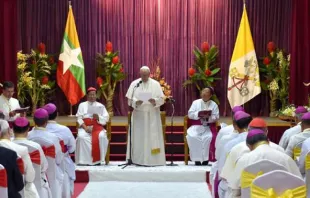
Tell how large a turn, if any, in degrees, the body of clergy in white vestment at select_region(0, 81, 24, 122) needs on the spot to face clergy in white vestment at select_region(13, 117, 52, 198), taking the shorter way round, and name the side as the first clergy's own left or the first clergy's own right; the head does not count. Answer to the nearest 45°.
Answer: approximately 45° to the first clergy's own right

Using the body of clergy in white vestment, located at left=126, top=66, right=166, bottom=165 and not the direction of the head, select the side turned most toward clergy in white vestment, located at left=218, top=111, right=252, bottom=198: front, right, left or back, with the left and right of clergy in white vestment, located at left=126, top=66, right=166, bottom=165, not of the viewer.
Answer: front

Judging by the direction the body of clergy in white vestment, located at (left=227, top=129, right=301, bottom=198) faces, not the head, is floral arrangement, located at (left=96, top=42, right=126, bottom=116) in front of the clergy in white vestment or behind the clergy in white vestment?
in front

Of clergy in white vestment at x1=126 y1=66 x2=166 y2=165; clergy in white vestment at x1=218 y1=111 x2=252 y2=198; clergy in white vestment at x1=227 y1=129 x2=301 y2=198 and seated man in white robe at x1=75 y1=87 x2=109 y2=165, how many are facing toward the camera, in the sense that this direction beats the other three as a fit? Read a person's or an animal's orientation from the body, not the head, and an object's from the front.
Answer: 2

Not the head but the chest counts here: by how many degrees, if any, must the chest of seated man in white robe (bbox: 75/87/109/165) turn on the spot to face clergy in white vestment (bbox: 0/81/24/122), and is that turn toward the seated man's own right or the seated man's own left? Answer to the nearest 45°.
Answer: approximately 90° to the seated man's own right

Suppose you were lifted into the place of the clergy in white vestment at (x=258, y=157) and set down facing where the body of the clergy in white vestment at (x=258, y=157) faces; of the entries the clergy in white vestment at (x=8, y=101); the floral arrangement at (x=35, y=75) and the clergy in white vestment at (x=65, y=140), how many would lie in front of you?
3

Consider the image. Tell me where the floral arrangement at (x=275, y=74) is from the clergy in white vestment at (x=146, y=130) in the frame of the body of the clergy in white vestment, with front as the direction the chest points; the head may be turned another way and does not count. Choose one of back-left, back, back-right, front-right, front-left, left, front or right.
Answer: back-left

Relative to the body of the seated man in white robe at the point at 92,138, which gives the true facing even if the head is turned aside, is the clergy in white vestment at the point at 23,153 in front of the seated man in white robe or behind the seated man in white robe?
in front

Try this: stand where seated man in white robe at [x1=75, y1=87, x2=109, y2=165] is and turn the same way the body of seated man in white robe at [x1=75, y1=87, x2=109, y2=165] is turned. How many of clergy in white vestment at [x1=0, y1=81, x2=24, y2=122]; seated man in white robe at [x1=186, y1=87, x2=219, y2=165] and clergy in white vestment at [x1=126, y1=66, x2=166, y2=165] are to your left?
2

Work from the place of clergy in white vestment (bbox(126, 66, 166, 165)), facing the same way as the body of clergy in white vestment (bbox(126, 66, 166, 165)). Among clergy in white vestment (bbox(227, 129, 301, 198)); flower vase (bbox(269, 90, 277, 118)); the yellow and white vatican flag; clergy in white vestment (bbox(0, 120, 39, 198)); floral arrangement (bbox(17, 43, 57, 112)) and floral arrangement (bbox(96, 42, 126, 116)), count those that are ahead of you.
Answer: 2

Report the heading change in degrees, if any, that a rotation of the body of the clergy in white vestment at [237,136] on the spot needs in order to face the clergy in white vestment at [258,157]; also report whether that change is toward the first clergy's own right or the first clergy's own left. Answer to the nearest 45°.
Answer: approximately 135° to the first clergy's own left

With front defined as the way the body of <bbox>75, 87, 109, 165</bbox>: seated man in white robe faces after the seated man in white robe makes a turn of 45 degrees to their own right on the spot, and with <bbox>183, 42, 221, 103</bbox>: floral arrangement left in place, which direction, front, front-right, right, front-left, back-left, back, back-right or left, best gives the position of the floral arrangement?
back

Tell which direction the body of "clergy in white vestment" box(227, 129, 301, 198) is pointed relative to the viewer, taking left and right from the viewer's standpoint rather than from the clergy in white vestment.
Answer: facing away from the viewer and to the left of the viewer

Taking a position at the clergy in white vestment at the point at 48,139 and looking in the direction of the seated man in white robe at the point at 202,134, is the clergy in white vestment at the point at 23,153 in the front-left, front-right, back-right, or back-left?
back-right

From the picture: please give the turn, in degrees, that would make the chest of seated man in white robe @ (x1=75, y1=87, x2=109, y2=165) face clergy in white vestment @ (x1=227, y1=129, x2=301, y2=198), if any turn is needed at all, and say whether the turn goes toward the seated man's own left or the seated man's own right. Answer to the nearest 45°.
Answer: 0° — they already face them

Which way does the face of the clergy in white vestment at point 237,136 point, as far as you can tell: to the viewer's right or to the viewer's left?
to the viewer's left

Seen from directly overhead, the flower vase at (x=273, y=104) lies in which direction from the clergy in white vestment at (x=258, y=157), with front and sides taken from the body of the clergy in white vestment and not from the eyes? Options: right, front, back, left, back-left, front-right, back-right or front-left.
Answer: front-right

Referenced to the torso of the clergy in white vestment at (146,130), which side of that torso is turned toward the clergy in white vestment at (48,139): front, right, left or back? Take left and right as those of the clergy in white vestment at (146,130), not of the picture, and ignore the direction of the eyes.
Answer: front
